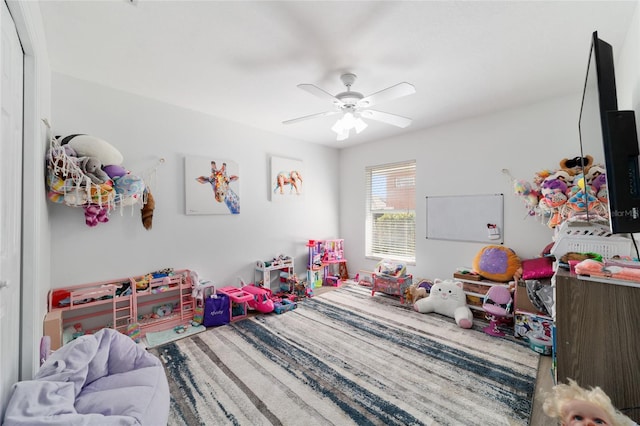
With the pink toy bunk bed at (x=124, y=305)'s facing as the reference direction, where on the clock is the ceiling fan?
The ceiling fan is roughly at 12 o'clock from the pink toy bunk bed.

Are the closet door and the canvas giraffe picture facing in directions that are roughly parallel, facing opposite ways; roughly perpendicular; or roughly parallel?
roughly perpendicular

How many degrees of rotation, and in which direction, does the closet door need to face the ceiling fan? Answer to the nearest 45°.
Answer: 0° — it already faces it

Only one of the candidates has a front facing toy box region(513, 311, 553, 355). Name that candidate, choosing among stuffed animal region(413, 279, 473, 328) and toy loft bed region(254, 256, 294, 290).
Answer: the toy loft bed

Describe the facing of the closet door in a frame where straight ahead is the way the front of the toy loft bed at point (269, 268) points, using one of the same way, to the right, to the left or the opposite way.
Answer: to the left

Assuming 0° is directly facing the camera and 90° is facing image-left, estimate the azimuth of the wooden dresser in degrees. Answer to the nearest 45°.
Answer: approximately 90°

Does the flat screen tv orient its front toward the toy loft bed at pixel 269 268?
yes

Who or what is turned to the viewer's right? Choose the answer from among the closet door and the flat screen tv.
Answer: the closet door

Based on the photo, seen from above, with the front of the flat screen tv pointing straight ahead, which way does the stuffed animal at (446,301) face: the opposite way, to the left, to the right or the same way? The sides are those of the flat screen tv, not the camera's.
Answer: to the left
